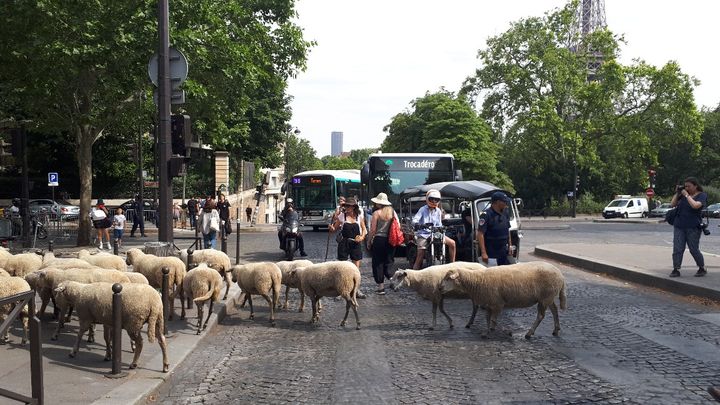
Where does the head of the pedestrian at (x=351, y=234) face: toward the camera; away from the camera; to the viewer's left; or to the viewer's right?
toward the camera

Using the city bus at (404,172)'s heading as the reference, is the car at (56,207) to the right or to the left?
on its right

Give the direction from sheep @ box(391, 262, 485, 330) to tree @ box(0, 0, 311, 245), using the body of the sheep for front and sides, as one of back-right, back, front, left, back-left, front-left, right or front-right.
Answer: front-right

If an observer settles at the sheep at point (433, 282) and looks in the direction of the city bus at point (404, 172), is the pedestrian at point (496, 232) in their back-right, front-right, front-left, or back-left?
front-right

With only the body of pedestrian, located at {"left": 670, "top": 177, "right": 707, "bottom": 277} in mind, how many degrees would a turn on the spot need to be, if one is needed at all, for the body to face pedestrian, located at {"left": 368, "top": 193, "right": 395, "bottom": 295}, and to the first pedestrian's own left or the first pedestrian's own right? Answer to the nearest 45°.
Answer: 0° — they already face them

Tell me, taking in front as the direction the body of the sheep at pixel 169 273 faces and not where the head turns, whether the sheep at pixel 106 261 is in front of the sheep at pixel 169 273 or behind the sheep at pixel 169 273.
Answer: in front

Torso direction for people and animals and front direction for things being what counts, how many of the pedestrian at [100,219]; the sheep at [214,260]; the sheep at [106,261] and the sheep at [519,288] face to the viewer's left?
3

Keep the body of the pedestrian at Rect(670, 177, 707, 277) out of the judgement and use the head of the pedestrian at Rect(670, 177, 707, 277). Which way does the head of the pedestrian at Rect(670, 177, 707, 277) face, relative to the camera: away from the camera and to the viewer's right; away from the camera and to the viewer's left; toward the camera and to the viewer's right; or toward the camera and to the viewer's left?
toward the camera and to the viewer's left

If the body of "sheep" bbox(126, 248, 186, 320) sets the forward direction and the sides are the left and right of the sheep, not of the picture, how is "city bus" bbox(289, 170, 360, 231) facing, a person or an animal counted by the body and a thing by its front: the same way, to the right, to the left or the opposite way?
to the left

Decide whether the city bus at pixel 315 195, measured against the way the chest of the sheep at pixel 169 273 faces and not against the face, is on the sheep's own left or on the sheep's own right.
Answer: on the sheep's own right

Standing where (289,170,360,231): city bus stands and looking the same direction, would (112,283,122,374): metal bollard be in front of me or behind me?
in front

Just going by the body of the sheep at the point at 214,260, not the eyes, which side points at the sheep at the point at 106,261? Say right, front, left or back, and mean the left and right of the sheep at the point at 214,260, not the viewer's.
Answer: front

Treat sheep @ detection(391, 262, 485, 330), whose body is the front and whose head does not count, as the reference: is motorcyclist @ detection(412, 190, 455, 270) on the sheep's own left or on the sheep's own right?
on the sheep's own right

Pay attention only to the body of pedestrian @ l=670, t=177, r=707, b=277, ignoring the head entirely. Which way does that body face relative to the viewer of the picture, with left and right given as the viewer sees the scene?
facing the viewer and to the left of the viewer
